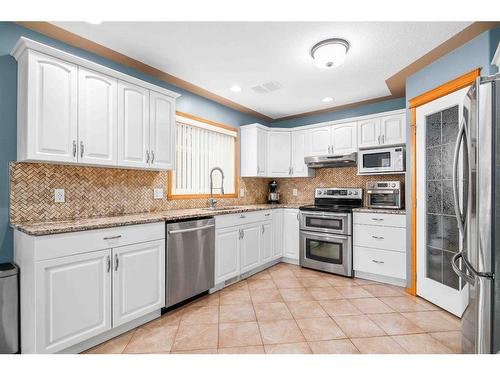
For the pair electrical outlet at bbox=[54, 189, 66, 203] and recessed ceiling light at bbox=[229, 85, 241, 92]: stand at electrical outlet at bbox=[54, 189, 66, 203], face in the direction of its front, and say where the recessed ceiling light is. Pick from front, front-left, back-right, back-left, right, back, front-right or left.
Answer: left

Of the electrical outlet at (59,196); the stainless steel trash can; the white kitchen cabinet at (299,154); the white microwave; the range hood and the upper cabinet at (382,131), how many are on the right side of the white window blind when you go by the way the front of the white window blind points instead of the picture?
2

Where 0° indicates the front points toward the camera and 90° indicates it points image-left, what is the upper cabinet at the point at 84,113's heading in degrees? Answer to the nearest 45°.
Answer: approximately 315°

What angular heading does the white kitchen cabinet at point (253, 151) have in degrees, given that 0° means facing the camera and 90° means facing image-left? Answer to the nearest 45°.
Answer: approximately 315°

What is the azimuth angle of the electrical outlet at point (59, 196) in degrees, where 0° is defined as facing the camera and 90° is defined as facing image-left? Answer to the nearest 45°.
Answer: approximately 0°

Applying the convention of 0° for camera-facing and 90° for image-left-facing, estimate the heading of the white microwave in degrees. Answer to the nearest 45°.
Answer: approximately 0°

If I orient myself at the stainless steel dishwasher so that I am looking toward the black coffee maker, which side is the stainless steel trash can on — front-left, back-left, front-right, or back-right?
back-left

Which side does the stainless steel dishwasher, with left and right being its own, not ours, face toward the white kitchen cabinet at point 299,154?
left

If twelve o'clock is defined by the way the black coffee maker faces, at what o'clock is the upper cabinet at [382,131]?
The upper cabinet is roughly at 10 o'clock from the black coffee maker.

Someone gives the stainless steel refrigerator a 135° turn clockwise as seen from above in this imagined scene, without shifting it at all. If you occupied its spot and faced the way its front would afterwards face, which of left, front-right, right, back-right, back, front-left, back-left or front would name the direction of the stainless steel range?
left

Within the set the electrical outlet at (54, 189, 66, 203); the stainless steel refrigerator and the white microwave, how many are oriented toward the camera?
2
